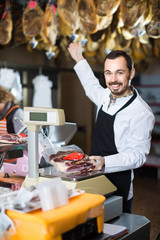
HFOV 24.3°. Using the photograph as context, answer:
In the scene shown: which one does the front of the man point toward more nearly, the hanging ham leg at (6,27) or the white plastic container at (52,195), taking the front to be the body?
the white plastic container

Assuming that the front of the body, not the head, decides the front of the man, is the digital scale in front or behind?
in front

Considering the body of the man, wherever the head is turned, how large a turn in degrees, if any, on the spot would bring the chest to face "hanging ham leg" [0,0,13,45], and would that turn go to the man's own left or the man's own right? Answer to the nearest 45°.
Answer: approximately 90° to the man's own right

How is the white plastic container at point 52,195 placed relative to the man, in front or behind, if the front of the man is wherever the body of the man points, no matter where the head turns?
in front

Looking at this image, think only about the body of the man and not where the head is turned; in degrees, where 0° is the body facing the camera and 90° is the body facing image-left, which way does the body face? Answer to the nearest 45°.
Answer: approximately 45°
